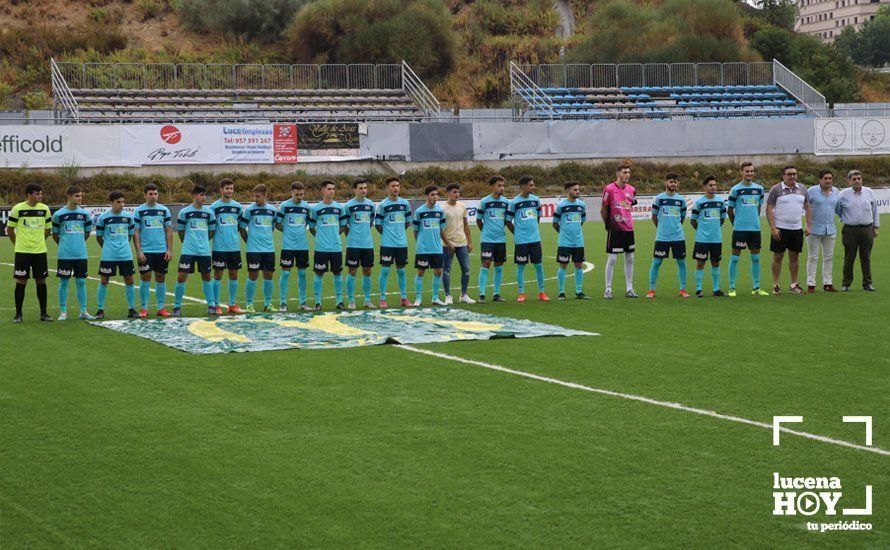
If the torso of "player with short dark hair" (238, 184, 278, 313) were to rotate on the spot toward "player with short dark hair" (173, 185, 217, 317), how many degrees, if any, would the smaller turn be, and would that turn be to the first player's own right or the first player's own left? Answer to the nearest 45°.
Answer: approximately 90° to the first player's own right

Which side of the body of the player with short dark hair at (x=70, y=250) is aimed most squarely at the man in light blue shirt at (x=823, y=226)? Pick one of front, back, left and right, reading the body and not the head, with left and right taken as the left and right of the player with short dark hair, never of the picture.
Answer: left

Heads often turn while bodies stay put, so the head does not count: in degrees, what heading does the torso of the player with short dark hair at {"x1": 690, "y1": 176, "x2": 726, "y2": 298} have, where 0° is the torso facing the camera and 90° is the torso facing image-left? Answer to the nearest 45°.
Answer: approximately 0°

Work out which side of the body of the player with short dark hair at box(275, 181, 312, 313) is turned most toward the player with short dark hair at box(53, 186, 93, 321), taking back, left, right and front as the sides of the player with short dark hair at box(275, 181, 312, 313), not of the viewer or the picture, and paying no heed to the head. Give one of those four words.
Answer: right

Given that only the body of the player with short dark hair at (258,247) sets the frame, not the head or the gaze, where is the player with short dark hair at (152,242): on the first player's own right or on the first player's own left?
on the first player's own right

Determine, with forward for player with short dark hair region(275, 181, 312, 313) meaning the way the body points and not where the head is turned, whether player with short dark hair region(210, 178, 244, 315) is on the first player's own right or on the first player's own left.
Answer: on the first player's own right

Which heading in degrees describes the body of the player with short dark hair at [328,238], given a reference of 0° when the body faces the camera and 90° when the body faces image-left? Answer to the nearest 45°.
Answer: approximately 0°

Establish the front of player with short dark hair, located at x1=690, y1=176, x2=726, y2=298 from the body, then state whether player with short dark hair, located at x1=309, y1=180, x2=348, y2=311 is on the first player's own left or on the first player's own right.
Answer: on the first player's own right
